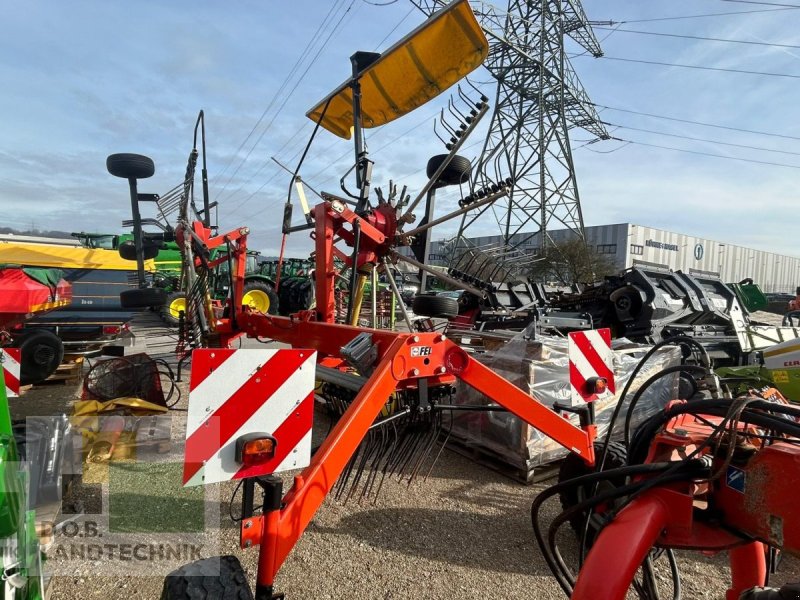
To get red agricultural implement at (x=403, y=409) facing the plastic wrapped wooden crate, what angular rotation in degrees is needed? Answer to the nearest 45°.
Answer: approximately 90° to its right

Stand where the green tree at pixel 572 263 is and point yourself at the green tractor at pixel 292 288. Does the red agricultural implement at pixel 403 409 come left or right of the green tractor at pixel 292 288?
left

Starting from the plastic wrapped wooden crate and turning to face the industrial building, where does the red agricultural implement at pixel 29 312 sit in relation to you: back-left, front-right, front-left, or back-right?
back-left

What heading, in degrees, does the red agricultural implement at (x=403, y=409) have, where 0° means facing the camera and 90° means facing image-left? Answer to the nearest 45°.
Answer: approximately 135°

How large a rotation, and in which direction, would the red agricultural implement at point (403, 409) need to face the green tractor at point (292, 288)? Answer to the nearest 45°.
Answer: approximately 45° to its right

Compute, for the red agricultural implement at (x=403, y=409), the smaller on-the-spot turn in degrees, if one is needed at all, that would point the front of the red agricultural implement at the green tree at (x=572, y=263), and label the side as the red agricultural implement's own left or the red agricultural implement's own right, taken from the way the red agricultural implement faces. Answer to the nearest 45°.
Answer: approximately 45° to the red agricultural implement's own right

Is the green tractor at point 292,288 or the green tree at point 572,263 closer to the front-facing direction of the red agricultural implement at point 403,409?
the green tractor

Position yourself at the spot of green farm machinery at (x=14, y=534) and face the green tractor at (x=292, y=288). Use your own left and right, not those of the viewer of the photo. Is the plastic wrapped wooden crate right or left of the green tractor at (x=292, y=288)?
right

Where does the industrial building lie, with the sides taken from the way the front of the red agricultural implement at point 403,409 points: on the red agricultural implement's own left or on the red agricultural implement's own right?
on the red agricultural implement's own right

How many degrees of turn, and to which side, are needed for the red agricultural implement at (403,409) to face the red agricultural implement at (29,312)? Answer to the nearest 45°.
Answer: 0° — it already faces it
